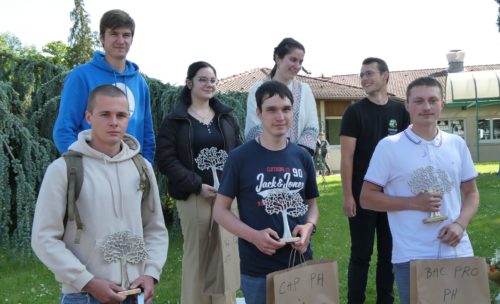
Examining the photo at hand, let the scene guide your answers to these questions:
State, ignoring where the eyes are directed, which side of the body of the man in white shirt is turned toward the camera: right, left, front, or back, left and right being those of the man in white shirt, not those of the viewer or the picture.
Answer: front

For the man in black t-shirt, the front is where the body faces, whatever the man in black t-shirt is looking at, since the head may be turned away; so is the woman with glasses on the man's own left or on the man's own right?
on the man's own right

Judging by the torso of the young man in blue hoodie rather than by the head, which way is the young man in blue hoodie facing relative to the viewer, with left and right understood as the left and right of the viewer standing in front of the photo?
facing the viewer and to the right of the viewer

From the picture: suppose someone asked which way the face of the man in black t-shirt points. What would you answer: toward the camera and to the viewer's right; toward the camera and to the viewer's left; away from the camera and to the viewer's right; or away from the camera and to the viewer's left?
toward the camera and to the viewer's left

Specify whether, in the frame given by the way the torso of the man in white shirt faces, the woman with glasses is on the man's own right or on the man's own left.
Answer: on the man's own right

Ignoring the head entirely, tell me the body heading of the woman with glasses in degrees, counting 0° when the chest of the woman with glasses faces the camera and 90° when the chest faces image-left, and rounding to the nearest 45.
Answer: approximately 315°

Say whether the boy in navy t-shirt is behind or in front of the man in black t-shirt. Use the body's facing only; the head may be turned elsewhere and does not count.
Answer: in front

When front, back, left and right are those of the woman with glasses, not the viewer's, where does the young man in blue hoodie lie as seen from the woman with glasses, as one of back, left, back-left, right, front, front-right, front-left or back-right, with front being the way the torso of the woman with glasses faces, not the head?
right

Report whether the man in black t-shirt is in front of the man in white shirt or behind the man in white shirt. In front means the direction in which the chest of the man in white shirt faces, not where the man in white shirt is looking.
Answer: behind

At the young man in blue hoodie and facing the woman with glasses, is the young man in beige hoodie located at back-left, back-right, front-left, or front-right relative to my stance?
back-right

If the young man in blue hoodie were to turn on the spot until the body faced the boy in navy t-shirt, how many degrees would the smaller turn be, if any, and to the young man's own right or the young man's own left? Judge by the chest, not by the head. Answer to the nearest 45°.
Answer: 0° — they already face them

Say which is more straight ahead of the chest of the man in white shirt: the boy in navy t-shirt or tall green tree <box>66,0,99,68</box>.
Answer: the boy in navy t-shirt

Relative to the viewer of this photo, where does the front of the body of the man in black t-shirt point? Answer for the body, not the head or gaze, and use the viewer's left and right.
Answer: facing the viewer

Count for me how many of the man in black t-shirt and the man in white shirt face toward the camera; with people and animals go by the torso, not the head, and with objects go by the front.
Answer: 2

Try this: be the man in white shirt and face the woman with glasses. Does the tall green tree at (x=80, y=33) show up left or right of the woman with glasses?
right
